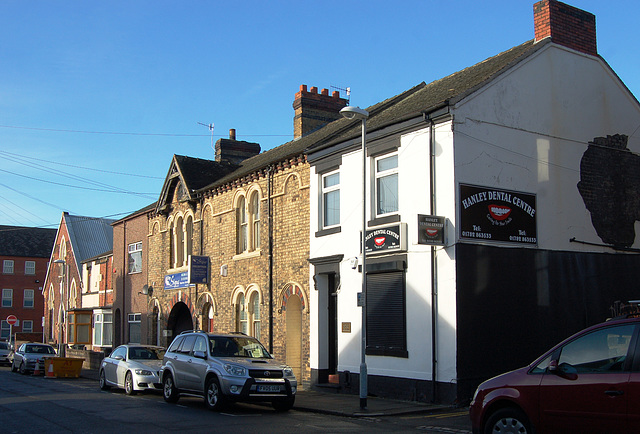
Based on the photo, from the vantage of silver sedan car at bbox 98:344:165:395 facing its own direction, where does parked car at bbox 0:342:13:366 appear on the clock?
The parked car is roughly at 7 o'clock from the silver sedan car.

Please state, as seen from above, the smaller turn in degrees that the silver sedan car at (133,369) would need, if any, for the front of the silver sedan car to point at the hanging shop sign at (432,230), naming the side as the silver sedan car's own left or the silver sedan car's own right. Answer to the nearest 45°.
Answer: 0° — it already faces it

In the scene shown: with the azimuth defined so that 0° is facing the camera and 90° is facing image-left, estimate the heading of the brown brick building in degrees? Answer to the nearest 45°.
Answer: approximately 45°

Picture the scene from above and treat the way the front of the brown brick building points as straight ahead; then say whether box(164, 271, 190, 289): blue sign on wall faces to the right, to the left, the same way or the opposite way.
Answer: the same way

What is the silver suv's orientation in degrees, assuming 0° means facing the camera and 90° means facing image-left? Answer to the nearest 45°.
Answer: approximately 315°

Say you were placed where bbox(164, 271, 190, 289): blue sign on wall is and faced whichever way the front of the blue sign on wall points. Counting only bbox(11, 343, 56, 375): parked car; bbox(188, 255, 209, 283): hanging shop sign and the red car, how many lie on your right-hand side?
1

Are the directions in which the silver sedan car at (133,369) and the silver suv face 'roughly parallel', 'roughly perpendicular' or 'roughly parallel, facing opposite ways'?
roughly parallel

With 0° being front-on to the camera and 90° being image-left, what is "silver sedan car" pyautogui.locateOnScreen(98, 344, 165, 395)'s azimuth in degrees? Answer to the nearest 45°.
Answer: approximately 315°

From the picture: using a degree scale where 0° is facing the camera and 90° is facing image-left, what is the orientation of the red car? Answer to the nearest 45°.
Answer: approximately 90°
